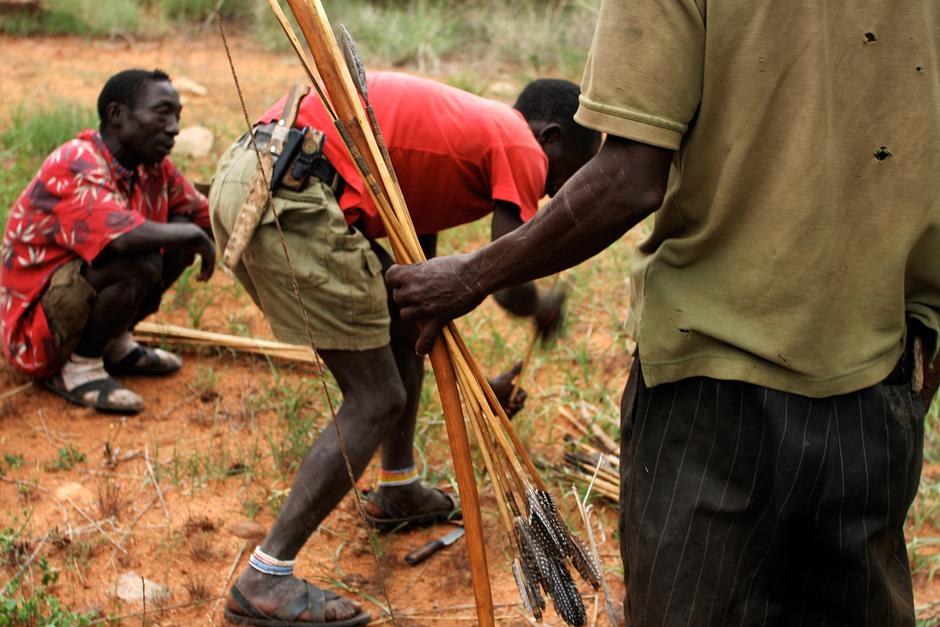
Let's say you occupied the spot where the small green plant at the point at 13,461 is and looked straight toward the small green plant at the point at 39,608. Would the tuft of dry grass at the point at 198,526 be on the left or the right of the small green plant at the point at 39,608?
left

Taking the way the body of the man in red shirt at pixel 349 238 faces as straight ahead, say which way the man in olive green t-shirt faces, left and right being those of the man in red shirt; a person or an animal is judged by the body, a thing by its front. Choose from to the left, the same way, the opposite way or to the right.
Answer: to the left

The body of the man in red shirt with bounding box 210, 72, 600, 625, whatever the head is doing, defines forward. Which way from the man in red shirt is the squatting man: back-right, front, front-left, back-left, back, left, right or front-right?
back-left

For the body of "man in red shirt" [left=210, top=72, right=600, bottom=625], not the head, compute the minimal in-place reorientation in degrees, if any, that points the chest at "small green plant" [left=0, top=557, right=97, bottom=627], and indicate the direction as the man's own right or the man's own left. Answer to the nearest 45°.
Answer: approximately 180°

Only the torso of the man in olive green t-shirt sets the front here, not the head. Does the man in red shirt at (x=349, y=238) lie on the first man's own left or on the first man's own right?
on the first man's own left

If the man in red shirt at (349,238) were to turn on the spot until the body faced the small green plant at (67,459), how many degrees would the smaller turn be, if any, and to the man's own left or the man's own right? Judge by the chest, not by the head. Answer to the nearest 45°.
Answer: approximately 135° to the man's own left

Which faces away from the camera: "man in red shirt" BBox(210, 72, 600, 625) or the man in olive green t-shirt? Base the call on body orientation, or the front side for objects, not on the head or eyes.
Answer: the man in olive green t-shirt

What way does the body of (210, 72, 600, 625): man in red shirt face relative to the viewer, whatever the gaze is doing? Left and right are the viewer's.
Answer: facing to the right of the viewer

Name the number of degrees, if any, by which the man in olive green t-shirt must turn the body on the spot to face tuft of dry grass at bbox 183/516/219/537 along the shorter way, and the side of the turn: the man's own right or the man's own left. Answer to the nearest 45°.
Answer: approximately 45° to the man's own left

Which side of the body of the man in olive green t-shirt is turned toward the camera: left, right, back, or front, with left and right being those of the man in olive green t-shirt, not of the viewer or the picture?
back
